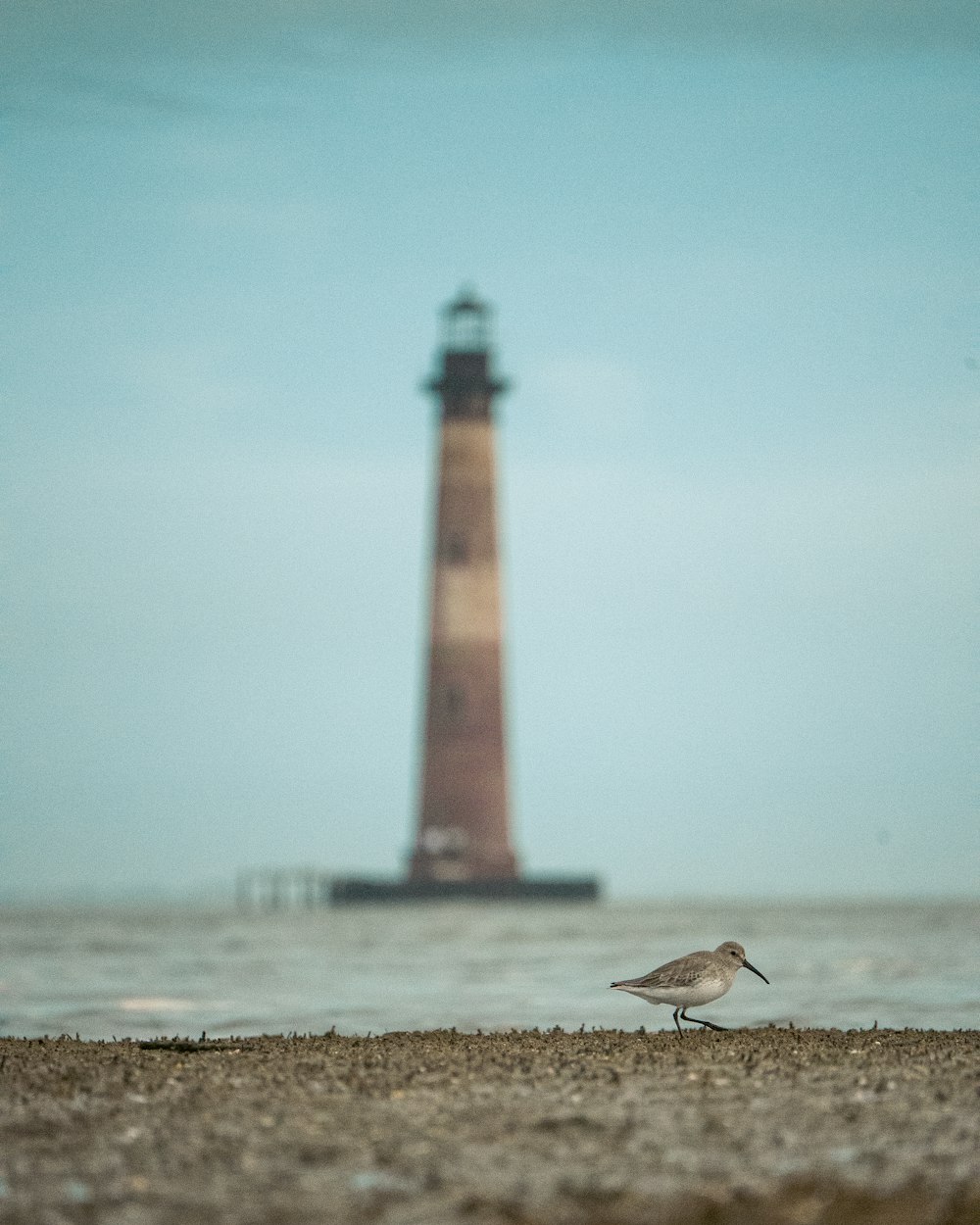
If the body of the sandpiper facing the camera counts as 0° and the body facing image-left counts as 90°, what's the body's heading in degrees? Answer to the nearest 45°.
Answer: approximately 270°
